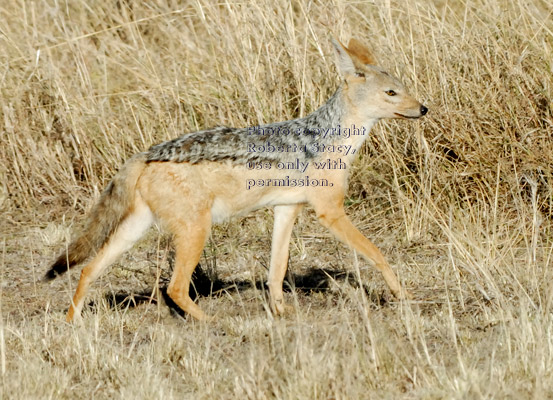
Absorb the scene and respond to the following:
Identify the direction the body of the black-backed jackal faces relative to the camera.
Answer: to the viewer's right
